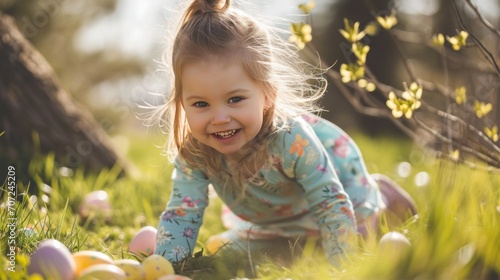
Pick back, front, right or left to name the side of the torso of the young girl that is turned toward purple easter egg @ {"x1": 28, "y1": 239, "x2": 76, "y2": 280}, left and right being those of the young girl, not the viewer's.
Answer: front

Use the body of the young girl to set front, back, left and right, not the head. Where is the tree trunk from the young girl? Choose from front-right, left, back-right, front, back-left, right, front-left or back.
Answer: right

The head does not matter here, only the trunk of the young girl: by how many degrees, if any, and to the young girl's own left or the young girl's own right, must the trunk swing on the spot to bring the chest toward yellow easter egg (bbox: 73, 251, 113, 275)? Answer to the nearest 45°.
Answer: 0° — they already face it

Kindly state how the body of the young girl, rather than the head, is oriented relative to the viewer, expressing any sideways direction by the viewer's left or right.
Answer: facing the viewer and to the left of the viewer

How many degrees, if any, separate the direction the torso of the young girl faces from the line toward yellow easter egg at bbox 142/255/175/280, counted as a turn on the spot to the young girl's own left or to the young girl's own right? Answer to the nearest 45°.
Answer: approximately 45° to the young girl's own left

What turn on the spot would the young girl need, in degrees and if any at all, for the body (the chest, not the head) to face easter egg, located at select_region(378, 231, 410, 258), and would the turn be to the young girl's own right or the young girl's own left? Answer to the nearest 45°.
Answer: approximately 90° to the young girl's own left

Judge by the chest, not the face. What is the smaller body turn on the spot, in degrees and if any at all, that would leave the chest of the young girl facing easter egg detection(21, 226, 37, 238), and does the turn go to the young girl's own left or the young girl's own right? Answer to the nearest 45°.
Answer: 0° — they already face it

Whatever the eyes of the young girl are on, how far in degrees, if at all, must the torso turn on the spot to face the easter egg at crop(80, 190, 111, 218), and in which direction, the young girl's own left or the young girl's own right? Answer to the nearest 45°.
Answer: approximately 90° to the young girl's own right

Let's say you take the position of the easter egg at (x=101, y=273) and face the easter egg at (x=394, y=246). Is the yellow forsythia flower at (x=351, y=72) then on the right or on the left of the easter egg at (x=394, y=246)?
left

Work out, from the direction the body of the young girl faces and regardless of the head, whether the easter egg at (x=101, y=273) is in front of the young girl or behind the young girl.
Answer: in front
